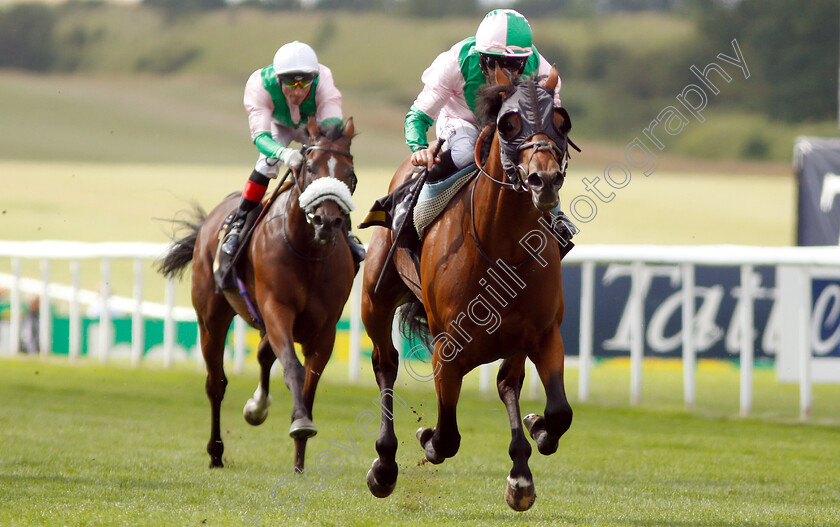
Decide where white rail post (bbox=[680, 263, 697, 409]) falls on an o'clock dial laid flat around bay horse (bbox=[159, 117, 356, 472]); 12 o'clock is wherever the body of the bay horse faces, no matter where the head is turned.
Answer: The white rail post is roughly at 9 o'clock from the bay horse.

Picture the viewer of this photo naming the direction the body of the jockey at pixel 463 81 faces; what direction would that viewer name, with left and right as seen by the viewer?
facing the viewer and to the right of the viewer

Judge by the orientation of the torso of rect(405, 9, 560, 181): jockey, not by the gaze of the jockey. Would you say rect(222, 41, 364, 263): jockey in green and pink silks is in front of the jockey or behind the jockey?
behind

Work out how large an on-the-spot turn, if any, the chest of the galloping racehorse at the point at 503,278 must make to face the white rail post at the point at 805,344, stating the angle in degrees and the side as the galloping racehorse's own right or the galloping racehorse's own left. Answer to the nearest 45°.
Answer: approximately 90° to the galloping racehorse's own left

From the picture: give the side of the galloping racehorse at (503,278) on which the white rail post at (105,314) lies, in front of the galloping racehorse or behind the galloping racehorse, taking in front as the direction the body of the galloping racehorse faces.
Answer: behind

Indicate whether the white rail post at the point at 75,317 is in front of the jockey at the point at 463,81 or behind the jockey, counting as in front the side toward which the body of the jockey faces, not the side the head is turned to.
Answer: behind

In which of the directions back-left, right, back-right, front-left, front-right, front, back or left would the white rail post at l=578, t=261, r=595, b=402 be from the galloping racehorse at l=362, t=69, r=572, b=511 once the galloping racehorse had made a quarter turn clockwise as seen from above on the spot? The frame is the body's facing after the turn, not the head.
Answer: back-right

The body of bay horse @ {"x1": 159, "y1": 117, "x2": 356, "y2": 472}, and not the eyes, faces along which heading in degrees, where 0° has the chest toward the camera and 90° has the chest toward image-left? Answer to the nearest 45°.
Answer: approximately 315°

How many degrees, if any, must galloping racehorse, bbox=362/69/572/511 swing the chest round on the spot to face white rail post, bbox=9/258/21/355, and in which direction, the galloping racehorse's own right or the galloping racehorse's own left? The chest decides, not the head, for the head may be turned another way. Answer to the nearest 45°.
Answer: approximately 180°

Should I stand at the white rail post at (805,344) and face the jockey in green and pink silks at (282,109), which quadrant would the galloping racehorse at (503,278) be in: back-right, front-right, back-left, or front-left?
front-left

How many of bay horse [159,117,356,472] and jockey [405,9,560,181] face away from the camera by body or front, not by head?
0
